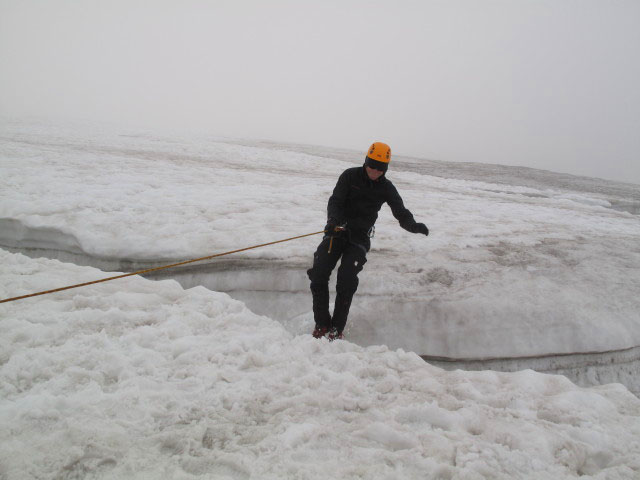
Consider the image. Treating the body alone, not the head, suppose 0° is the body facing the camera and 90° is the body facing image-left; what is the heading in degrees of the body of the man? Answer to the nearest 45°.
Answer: approximately 0°
